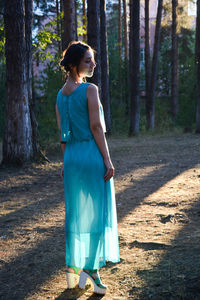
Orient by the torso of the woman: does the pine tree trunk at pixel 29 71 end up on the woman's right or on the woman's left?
on the woman's left

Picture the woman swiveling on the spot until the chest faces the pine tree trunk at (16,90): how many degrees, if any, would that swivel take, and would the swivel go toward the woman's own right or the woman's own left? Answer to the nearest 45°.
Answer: approximately 45° to the woman's own left

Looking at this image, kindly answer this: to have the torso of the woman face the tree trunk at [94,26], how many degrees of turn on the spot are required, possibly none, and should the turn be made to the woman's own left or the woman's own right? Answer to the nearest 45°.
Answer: approximately 45° to the woman's own left

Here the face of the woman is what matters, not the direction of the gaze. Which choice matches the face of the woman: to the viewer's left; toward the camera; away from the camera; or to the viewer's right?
to the viewer's right

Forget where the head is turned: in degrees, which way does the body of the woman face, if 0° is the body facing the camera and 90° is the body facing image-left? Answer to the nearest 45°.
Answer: approximately 225°
